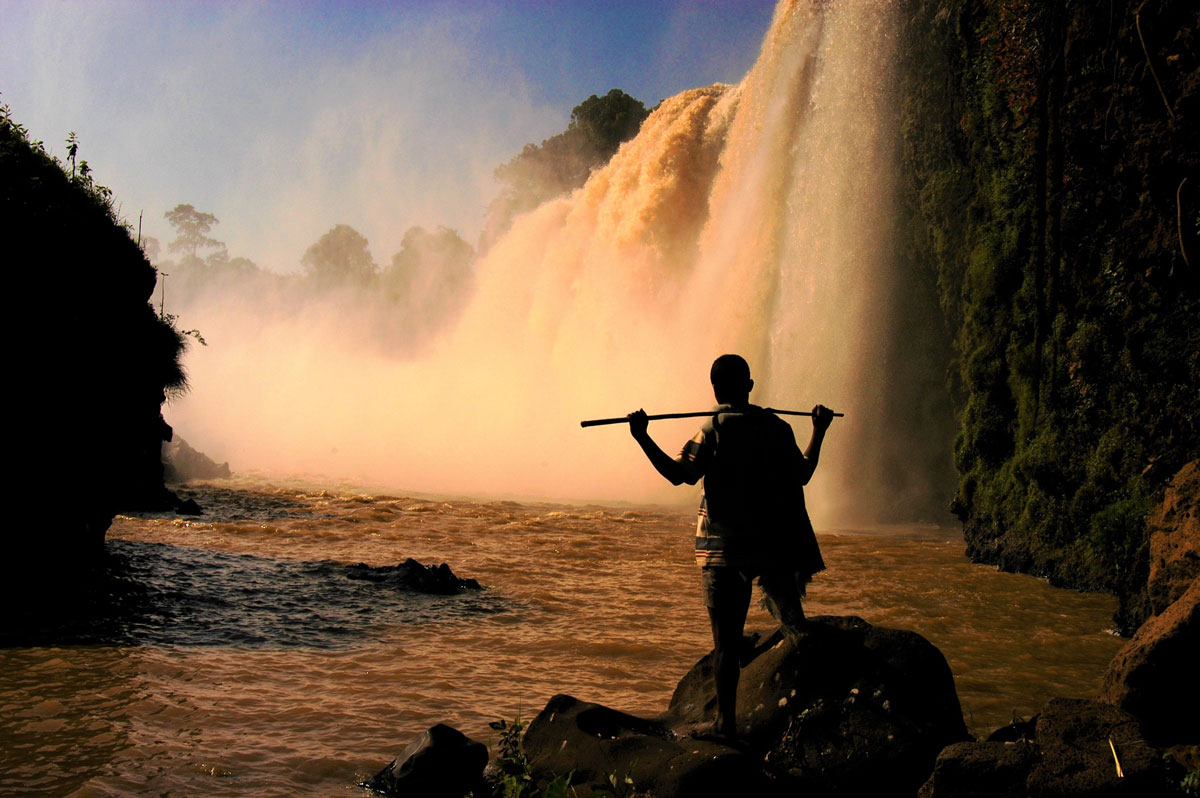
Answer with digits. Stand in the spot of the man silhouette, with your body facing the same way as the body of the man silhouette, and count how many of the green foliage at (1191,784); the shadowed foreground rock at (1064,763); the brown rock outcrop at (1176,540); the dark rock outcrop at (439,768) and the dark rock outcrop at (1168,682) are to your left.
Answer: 1

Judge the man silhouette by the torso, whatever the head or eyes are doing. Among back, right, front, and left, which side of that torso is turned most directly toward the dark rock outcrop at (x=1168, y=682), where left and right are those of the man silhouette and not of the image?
right

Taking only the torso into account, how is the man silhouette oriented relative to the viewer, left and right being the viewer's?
facing away from the viewer

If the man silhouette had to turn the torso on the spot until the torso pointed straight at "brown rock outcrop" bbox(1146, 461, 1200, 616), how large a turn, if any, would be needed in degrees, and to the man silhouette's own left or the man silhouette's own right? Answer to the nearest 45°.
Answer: approximately 45° to the man silhouette's own right

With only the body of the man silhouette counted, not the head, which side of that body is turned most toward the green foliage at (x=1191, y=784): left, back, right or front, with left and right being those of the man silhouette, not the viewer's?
right

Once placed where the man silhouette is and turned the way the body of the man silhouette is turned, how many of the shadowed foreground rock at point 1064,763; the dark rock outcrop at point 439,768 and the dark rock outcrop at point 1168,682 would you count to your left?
1

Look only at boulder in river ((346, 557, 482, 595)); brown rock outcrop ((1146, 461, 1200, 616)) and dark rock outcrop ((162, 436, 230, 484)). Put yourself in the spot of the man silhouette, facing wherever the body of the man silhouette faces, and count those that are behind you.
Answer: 0

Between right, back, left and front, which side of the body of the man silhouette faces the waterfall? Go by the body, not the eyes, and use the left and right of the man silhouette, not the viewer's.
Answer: front
